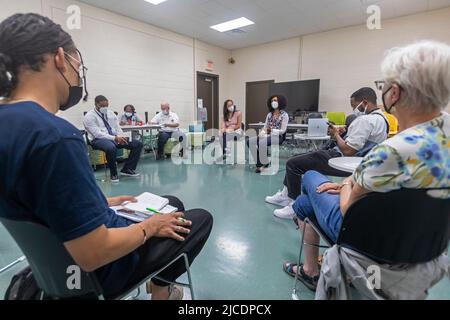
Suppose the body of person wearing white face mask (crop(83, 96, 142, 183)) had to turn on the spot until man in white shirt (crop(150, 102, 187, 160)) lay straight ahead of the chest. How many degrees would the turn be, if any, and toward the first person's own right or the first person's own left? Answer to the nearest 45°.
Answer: approximately 90° to the first person's own left

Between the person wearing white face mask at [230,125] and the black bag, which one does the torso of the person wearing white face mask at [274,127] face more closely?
the black bag

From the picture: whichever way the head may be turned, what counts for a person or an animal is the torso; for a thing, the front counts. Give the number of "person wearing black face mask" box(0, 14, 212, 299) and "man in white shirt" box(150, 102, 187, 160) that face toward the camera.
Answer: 1

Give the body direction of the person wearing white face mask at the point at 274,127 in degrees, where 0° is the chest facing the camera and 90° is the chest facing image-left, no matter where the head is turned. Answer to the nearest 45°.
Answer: approximately 45°

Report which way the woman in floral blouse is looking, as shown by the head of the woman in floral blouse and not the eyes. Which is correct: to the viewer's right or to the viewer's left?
to the viewer's left

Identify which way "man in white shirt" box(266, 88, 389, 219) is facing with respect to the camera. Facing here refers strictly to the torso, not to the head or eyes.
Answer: to the viewer's left

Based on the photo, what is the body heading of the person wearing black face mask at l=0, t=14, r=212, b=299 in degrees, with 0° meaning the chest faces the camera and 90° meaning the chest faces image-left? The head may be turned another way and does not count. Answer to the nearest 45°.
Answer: approximately 225°

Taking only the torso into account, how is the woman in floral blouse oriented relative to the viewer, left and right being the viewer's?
facing away from the viewer and to the left of the viewer
